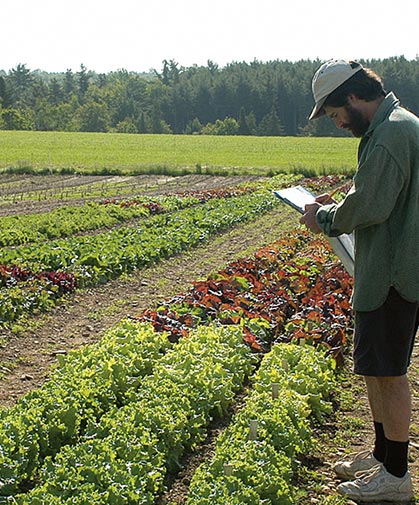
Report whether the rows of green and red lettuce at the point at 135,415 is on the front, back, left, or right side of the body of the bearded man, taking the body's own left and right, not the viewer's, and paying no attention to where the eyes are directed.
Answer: front

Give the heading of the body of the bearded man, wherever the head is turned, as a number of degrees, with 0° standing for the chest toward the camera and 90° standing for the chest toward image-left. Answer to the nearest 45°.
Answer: approximately 90°

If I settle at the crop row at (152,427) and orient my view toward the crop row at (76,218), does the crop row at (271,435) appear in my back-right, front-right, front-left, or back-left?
back-right

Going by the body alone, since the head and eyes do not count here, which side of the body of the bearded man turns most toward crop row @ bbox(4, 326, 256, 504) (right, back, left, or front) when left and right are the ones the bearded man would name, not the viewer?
front
